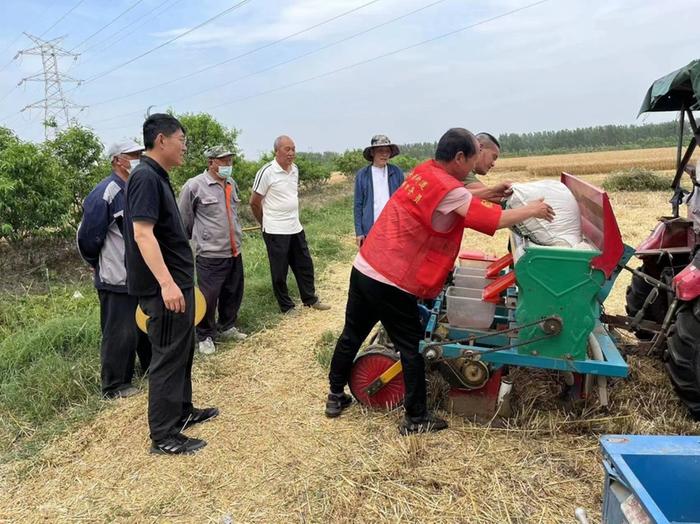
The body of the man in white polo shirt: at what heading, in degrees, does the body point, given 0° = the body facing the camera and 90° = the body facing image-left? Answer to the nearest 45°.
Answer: approximately 315°

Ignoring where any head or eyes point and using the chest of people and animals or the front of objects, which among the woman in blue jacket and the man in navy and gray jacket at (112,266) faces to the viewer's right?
the man in navy and gray jacket

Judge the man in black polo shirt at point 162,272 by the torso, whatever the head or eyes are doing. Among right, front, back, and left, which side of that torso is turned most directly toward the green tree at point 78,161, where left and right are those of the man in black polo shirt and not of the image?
left

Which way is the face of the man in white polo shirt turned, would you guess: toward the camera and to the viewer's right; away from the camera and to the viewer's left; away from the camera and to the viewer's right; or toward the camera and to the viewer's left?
toward the camera and to the viewer's right

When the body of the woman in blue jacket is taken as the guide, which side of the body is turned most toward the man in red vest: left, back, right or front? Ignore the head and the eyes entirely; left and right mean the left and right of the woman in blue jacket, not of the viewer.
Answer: front

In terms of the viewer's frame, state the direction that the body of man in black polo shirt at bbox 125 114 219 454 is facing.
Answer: to the viewer's right

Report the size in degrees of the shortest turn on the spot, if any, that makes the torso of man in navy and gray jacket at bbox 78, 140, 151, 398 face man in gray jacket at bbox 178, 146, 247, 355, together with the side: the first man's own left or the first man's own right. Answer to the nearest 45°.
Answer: approximately 45° to the first man's own left

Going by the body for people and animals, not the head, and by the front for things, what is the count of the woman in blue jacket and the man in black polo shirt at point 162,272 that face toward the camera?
1

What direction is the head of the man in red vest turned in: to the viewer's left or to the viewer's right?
to the viewer's right

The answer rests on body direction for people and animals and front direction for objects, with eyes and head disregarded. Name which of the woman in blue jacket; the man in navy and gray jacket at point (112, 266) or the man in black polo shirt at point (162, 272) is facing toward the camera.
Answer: the woman in blue jacket

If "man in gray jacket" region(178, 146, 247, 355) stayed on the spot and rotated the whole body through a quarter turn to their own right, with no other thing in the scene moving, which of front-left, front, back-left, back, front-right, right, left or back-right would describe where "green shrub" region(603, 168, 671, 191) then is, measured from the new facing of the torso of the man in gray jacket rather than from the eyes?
back

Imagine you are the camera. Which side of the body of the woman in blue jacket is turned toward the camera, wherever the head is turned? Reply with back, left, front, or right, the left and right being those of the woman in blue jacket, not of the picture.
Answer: front

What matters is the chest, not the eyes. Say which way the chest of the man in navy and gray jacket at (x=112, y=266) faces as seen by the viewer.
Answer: to the viewer's right

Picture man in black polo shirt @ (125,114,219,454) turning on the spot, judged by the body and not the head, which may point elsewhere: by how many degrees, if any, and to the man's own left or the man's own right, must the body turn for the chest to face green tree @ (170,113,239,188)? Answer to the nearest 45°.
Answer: approximately 90° to the man's own left

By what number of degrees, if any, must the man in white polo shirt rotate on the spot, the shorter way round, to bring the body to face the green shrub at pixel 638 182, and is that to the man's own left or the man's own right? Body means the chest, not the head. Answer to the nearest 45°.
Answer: approximately 90° to the man's own left

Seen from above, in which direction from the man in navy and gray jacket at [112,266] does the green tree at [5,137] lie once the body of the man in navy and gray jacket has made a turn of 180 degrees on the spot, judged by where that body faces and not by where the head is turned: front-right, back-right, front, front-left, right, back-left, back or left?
right

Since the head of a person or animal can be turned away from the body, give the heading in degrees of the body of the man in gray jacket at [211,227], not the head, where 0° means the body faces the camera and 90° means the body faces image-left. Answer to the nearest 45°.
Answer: approximately 315°
